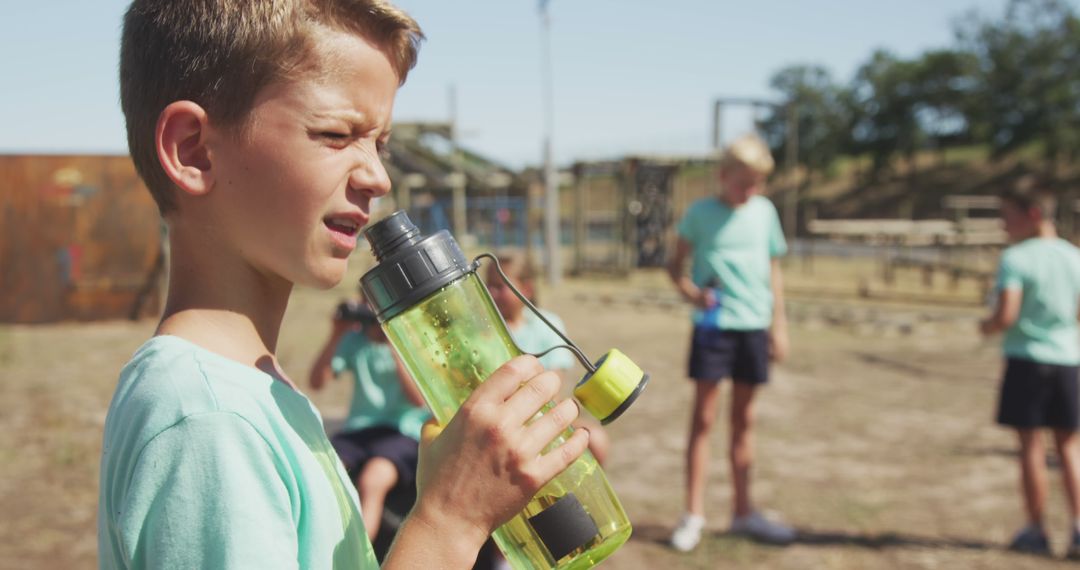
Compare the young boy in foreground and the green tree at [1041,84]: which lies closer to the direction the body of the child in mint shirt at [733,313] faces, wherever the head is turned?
the young boy in foreground

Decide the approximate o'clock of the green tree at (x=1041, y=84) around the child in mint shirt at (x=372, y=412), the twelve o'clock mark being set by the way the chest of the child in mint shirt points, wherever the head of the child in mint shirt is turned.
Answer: The green tree is roughly at 6 o'clock from the child in mint shirt.

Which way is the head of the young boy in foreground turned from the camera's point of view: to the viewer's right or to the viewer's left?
to the viewer's right

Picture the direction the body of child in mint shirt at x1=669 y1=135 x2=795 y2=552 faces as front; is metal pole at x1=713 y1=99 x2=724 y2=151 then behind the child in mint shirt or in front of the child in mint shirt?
behind

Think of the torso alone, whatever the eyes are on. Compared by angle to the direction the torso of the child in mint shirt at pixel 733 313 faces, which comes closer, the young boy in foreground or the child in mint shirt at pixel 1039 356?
the young boy in foreground

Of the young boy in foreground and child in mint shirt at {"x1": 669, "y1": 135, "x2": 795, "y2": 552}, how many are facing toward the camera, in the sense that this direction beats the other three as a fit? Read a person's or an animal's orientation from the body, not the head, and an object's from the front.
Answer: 1

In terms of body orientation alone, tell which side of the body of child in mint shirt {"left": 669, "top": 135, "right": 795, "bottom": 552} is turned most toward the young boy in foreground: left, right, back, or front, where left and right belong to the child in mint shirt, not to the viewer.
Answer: front

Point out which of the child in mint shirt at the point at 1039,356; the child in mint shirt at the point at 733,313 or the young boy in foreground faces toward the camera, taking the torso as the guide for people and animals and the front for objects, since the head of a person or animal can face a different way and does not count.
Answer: the child in mint shirt at the point at 733,313

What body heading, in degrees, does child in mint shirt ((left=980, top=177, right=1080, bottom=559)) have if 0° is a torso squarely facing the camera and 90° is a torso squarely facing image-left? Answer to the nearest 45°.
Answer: approximately 135°

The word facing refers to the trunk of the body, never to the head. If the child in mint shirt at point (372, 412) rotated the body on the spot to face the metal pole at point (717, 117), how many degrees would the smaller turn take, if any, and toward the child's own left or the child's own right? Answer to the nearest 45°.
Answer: approximately 180°

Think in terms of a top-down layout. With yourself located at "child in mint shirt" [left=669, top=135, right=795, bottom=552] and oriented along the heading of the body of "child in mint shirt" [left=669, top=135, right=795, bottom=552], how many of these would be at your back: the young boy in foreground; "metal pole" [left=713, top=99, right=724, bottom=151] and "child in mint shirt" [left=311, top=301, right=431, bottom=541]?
1

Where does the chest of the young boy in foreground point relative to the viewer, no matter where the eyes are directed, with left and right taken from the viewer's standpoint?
facing to the right of the viewer

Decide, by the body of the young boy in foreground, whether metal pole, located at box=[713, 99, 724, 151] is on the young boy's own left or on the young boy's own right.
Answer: on the young boy's own left
